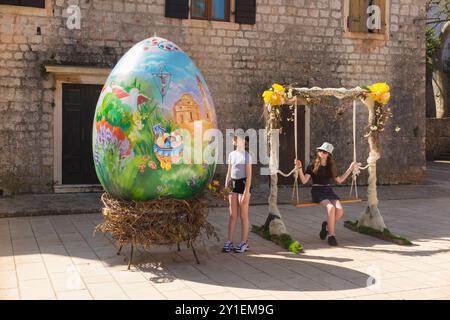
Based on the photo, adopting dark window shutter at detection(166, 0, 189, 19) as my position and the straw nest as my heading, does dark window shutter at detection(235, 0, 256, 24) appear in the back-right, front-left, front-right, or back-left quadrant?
back-left

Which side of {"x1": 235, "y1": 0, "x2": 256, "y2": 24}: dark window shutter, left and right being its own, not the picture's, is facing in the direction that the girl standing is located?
front

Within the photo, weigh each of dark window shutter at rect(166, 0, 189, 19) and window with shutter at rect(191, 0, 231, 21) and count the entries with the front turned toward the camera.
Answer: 2

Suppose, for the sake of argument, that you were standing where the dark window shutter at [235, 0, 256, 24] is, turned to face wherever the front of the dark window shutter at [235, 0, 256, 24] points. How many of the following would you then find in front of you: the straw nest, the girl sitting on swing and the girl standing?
3

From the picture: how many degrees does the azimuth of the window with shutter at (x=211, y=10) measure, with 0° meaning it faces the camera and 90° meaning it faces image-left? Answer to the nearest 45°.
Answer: approximately 0°

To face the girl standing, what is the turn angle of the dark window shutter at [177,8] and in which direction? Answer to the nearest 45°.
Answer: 0° — it already faces them

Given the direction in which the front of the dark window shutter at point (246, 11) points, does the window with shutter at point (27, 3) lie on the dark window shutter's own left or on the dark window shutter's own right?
on the dark window shutter's own right

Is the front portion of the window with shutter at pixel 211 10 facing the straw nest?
yes

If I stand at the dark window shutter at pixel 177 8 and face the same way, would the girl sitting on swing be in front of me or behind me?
in front

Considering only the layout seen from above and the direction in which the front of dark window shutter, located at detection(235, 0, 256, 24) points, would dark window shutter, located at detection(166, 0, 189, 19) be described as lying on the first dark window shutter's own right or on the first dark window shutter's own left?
on the first dark window shutter's own right
